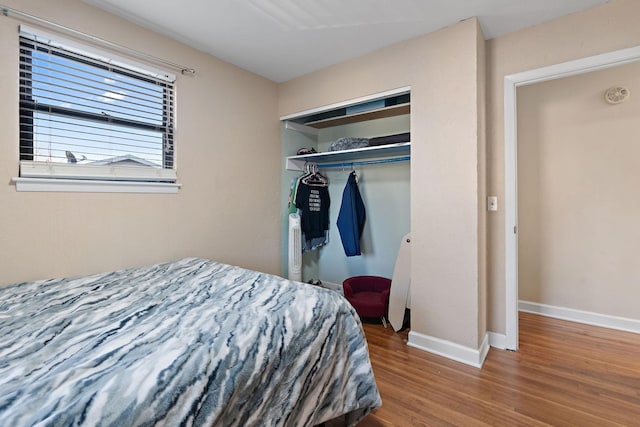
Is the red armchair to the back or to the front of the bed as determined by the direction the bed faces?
to the front

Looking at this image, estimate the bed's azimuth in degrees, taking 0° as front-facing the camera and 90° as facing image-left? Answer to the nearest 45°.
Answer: approximately 225°

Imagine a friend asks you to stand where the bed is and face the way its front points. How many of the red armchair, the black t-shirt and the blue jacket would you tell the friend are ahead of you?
3

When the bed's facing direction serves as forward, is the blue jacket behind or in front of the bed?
in front

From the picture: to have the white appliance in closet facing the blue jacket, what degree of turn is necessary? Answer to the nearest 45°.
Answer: approximately 90° to its left

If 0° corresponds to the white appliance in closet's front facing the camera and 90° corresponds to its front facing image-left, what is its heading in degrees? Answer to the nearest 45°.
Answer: approximately 0°

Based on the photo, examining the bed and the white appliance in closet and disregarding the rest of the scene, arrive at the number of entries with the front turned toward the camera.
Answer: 1

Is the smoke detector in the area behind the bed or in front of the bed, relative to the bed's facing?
in front

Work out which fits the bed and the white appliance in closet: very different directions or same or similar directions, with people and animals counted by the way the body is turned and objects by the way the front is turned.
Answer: very different directions

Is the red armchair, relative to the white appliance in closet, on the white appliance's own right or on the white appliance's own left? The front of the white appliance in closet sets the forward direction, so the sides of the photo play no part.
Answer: on the white appliance's own left

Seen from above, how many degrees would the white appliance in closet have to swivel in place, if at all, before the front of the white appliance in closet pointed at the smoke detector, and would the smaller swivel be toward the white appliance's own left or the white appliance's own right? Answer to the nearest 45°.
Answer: approximately 90° to the white appliance's own left
